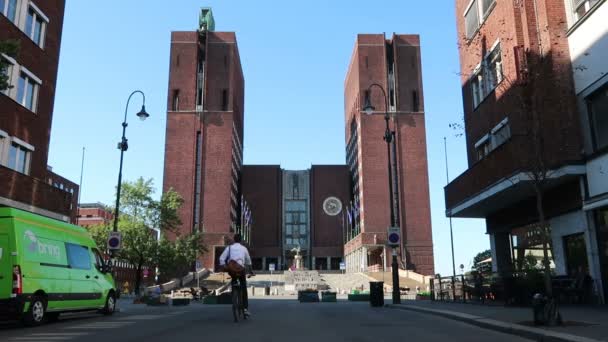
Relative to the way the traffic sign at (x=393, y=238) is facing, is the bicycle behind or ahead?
ahead

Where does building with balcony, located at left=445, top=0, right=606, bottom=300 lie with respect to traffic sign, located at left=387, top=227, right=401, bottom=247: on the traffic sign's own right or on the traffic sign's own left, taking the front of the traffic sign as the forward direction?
on the traffic sign's own left

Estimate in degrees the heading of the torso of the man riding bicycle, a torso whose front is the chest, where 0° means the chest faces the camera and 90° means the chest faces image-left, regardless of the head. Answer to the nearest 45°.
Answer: approximately 180°

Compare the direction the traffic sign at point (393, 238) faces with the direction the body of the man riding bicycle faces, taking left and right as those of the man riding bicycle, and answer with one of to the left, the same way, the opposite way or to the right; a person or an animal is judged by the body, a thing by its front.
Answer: the opposite way

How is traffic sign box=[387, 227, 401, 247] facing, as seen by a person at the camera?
facing the viewer

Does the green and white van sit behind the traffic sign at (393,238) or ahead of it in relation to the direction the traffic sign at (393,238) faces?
ahead

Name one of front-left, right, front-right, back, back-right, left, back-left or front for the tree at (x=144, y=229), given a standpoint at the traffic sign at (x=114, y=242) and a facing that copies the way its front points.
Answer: back

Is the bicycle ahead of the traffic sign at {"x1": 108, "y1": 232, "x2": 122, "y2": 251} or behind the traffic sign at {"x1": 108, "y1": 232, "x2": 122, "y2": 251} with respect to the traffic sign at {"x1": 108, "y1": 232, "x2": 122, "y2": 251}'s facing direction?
ahead

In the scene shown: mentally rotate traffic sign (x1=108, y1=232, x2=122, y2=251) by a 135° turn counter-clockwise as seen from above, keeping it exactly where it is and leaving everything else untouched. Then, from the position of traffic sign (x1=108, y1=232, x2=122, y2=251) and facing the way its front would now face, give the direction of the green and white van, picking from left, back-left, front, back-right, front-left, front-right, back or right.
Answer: back-right

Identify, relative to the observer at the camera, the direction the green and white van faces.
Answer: facing away from the viewer and to the right of the viewer

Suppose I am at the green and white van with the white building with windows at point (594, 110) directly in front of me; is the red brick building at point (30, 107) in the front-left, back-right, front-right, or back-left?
back-left

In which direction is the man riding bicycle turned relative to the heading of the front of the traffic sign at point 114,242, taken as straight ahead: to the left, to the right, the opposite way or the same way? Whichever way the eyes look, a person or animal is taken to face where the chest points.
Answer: the opposite way
